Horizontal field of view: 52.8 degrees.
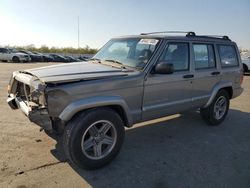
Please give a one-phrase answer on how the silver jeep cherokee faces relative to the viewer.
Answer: facing the viewer and to the left of the viewer

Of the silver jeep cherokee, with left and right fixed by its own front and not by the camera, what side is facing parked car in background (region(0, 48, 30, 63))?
right
